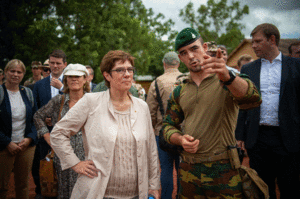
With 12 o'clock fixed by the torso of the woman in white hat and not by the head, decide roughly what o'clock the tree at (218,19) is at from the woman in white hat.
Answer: The tree is roughly at 7 o'clock from the woman in white hat.

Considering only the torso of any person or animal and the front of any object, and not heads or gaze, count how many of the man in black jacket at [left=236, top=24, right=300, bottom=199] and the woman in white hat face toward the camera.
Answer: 2

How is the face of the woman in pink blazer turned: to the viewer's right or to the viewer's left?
to the viewer's right

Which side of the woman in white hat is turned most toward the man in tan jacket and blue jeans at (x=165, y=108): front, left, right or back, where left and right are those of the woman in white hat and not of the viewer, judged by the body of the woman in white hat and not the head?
left

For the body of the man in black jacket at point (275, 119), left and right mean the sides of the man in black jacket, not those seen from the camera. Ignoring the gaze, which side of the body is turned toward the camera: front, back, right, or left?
front

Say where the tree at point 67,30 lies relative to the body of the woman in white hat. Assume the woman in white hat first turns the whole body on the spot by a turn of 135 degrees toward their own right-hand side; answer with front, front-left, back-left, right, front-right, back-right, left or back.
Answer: front-right

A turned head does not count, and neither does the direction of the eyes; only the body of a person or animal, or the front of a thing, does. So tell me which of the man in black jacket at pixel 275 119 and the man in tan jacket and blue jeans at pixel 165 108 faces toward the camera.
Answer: the man in black jacket

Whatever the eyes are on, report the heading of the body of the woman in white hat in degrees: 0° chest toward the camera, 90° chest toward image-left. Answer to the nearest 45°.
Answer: approximately 0°
